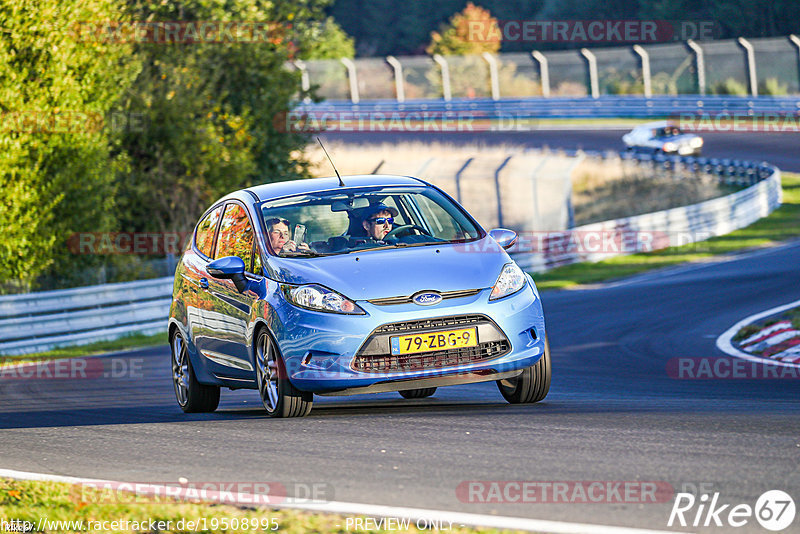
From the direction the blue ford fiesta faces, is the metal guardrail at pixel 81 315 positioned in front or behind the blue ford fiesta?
behind

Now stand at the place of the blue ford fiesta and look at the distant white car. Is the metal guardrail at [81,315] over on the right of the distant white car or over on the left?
left

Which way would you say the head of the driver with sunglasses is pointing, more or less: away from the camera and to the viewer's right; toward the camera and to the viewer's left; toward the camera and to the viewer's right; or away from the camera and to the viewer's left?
toward the camera and to the viewer's right

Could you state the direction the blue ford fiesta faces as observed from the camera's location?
facing the viewer and to the right of the viewer

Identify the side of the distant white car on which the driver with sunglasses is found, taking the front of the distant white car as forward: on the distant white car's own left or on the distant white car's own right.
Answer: on the distant white car's own right

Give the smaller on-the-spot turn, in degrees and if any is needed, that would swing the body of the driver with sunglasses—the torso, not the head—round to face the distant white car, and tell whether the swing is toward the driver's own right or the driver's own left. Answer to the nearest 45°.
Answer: approximately 135° to the driver's own left

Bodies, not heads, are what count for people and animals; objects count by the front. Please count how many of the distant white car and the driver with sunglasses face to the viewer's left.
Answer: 0
